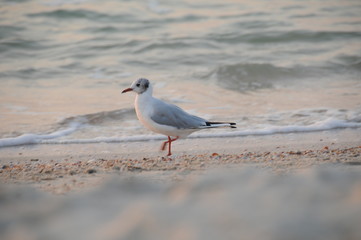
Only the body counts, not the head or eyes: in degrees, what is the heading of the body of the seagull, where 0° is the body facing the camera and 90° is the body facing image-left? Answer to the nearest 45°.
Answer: approximately 90°
